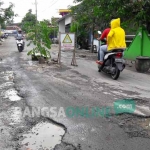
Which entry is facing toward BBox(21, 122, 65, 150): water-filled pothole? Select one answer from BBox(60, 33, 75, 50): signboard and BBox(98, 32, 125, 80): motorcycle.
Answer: the signboard

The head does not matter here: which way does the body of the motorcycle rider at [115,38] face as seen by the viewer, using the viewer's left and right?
facing away from the viewer and to the left of the viewer

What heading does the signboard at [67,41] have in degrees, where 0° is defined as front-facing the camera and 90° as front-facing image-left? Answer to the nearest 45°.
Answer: approximately 0°

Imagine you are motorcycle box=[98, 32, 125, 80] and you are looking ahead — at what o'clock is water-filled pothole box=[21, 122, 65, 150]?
The water-filled pothole is roughly at 8 o'clock from the motorcycle.

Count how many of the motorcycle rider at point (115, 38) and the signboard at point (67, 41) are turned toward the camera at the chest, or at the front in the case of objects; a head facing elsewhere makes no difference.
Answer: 1

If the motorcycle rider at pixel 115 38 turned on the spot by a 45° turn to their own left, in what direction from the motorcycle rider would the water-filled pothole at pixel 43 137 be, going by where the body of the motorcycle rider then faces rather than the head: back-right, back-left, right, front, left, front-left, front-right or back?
left

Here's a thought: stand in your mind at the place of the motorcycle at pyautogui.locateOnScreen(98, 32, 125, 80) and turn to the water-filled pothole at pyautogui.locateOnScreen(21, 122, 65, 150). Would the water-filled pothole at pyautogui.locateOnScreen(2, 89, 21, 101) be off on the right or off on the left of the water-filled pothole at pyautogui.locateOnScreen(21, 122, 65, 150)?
right

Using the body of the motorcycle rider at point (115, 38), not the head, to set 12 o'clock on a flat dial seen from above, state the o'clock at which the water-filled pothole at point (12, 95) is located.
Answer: The water-filled pothole is roughly at 9 o'clock from the motorcycle rider.

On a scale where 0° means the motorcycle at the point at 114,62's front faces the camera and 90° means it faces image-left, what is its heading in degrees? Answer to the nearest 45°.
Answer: approximately 135°
